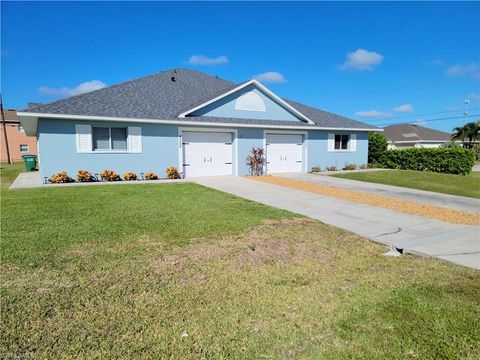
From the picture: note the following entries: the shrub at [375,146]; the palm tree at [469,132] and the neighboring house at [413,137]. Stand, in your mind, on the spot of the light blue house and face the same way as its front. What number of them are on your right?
0

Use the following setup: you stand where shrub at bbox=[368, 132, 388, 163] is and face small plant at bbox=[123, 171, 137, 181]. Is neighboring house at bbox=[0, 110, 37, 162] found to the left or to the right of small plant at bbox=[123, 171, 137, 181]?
right

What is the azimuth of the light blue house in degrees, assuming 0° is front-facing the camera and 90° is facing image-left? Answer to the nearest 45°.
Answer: approximately 315°

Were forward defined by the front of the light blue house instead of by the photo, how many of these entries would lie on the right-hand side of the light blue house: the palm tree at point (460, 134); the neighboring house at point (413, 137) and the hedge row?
0

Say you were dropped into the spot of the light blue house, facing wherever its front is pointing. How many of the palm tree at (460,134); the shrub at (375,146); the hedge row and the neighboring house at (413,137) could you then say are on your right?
0

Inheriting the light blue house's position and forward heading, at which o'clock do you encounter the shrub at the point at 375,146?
The shrub is roughly at 10 o'clock from the light blue house.

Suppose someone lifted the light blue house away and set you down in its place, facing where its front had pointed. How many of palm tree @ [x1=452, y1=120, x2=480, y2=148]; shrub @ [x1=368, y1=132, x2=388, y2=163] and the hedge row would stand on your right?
0

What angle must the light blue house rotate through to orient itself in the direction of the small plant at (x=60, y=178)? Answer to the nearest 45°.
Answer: approximately 90° to its right

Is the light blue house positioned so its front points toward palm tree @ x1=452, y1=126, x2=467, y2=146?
no

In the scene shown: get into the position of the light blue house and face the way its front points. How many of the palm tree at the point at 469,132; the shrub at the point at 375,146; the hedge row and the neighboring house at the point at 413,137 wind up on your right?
0

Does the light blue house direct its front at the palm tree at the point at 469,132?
no

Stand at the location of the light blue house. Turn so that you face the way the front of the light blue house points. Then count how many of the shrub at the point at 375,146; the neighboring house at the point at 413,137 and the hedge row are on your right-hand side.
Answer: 0

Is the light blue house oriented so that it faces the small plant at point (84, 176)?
no
